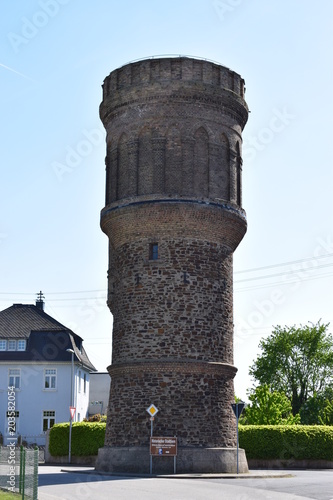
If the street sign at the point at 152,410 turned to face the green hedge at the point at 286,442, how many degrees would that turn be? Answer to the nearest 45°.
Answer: approximately 135° to its left

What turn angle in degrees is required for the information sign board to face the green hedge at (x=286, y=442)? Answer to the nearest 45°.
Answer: approximately 135° to its left

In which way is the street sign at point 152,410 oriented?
toward the camera

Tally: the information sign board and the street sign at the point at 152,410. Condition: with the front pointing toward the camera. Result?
2

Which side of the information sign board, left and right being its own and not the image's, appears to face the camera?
front
